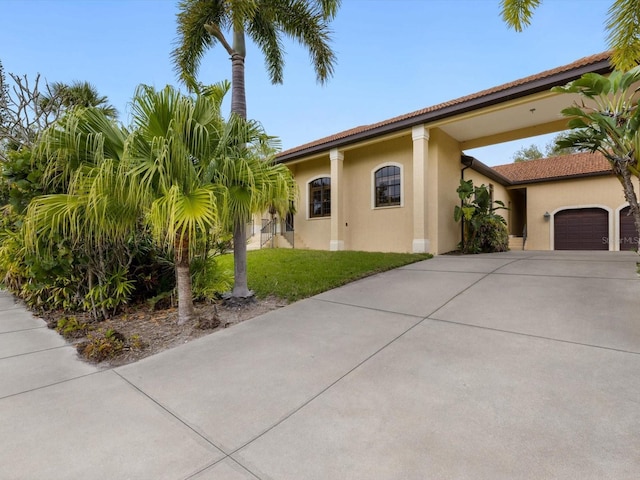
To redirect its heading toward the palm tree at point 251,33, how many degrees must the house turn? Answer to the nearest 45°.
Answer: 0° — it already faces it

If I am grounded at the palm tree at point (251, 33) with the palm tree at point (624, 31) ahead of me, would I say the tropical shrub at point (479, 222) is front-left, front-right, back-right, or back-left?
front-left

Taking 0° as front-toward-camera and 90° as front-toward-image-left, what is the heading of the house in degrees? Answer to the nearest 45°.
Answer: approximately 45°

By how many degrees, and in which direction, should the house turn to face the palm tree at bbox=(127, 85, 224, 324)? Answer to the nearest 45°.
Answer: approximately 45° to its left

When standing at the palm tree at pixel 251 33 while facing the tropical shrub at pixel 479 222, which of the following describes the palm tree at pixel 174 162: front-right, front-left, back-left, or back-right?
back-right
